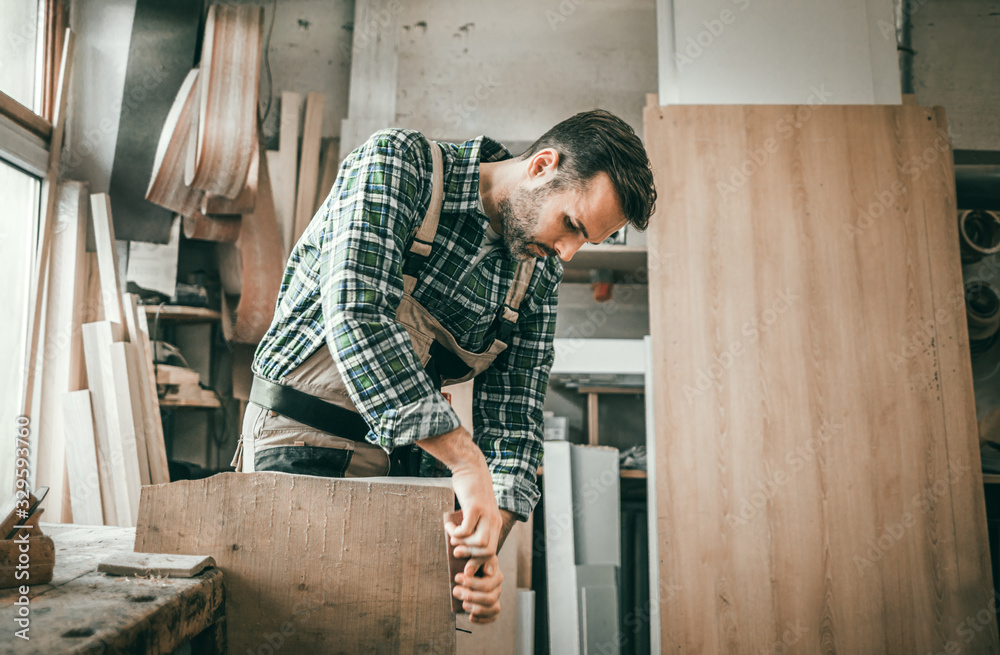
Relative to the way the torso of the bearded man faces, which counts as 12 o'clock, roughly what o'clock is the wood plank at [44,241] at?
The wood plank is roughly at 6 o'clock from the bearded man.

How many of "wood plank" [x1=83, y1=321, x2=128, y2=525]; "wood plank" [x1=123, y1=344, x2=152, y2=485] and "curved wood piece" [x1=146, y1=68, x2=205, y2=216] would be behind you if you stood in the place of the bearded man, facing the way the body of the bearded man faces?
3

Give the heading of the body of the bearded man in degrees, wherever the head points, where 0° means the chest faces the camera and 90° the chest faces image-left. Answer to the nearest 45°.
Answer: approximately 315°

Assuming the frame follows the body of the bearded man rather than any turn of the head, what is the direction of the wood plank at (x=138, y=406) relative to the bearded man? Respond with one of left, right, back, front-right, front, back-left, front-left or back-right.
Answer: back

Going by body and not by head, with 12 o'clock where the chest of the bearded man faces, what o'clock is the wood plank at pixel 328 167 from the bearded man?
The wood plank is roughly at 7 o'clock from the bearded man.

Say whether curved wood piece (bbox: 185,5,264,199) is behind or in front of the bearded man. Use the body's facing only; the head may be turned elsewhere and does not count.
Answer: behind

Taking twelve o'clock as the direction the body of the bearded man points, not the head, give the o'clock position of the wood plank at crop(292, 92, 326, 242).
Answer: The wood plank is roughly at 7 o'clock from the bearded man.

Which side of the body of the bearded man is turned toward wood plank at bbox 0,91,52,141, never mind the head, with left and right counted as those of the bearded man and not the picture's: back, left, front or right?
back

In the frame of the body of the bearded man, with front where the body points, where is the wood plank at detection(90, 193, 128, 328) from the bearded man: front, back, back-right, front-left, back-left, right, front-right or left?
back

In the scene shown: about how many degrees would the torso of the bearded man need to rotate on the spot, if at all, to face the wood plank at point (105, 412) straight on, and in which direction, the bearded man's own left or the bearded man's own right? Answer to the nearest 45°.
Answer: approximately 180°
